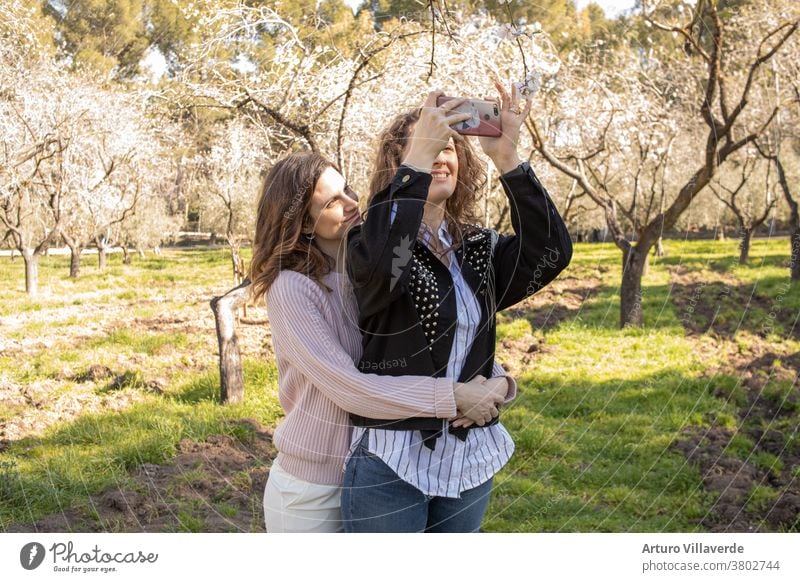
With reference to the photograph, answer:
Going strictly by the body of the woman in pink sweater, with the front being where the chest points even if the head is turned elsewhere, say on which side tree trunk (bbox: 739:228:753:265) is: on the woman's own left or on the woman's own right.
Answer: on the woman's own left

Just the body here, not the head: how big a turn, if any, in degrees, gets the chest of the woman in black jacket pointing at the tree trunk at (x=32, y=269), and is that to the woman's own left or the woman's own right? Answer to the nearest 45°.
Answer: approximately 180°

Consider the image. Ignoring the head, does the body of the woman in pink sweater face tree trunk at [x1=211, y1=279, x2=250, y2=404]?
no

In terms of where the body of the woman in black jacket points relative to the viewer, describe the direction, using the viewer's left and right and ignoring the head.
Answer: facing the viewer and to the right of the viewer

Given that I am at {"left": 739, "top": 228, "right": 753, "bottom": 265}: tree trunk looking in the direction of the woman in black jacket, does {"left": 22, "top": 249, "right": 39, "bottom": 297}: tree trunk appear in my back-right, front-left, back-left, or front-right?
front-right

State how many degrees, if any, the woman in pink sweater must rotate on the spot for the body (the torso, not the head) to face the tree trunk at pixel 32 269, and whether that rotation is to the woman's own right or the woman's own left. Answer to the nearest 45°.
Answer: approximately 135° to the woman's own left

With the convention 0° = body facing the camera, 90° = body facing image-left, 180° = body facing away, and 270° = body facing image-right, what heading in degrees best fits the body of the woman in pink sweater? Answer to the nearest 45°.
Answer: approximately 270°

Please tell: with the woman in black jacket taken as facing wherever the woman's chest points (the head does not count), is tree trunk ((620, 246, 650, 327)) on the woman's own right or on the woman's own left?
on the woman's own left
